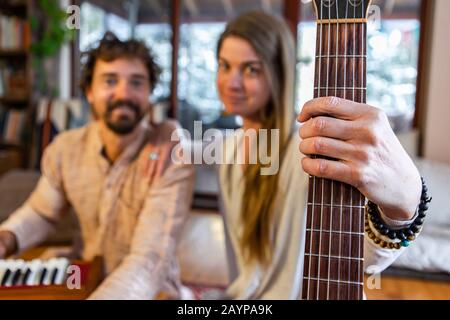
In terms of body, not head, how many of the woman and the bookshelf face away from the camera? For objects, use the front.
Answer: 0

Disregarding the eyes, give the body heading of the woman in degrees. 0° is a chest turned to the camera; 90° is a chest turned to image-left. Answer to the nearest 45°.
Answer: approximately 45°

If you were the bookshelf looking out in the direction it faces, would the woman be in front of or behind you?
in front

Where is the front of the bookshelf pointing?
toward the camera

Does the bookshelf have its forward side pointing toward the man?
yes

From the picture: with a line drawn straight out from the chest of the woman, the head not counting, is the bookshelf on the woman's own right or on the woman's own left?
on the woman's own right

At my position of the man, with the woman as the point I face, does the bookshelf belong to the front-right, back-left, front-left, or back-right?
back-left

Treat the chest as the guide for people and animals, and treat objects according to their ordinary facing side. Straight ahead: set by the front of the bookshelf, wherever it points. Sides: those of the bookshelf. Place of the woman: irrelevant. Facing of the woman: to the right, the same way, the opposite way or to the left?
the same way

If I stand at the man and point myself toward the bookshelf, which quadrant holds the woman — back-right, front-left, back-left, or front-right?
back-right
